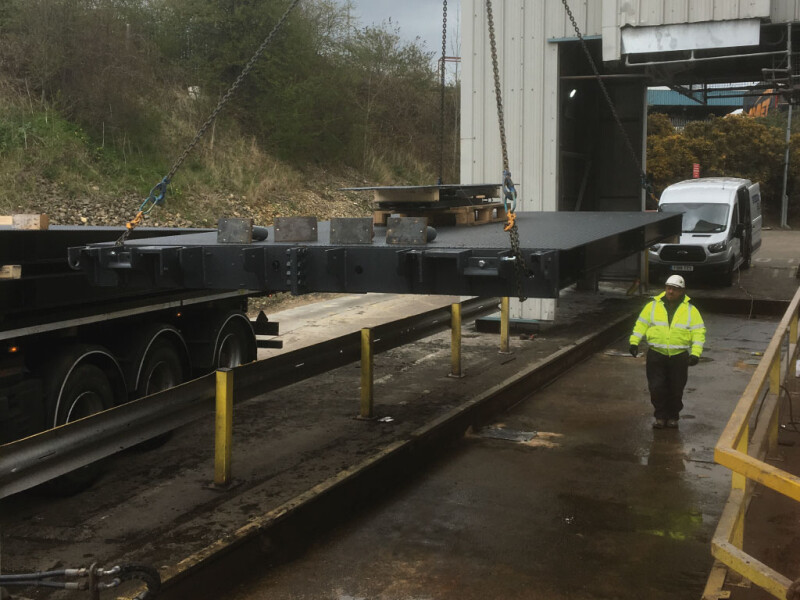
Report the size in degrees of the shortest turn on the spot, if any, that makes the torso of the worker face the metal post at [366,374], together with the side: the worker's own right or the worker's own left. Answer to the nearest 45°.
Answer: approximately 45° to the worker's own right

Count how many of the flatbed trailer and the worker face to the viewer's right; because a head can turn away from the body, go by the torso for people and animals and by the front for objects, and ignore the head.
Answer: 0

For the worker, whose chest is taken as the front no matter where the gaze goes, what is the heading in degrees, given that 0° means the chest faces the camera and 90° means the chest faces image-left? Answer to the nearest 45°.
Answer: approximately 0°

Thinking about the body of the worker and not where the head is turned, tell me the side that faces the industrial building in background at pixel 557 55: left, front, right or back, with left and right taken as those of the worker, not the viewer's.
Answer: back

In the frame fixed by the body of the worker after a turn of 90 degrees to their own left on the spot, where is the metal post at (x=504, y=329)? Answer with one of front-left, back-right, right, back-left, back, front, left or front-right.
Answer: back-left
